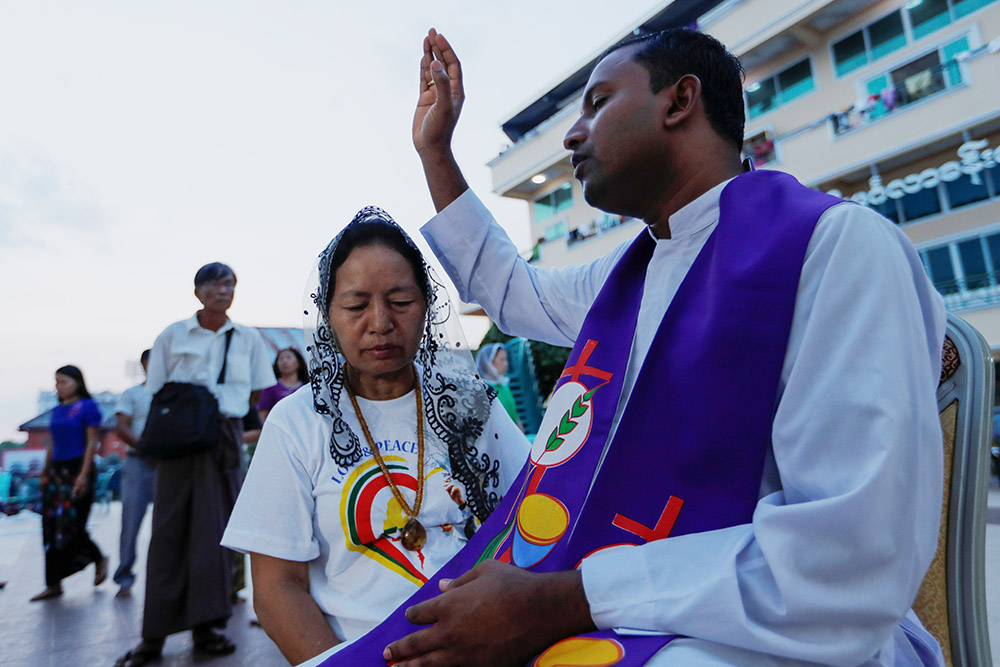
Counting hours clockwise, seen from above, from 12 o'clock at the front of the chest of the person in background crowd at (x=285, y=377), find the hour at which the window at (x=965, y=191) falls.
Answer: The window is roughly at 7 o'clock from the person in background crowd.

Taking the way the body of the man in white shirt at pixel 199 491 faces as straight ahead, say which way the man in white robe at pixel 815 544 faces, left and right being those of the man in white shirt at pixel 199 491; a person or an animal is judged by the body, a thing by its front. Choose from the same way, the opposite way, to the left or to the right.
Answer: to the right

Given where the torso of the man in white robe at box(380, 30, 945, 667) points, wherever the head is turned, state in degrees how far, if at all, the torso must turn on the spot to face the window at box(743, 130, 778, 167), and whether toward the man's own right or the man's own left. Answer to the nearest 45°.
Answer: approximately 135° to the man's own right

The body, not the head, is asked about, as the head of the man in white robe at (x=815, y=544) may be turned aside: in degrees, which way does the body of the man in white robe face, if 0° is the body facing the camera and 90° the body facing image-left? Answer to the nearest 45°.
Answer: approximately 45°

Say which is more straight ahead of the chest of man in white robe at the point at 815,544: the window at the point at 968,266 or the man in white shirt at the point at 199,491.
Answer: the man in white shirt

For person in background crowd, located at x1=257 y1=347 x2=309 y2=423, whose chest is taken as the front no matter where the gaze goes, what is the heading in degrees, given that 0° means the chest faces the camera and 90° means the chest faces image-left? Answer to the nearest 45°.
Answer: approximately 45°

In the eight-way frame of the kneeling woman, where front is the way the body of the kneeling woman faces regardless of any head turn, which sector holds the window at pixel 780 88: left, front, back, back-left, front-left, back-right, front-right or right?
back-left

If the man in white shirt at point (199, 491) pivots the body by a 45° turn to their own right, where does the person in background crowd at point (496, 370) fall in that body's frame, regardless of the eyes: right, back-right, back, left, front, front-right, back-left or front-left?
back

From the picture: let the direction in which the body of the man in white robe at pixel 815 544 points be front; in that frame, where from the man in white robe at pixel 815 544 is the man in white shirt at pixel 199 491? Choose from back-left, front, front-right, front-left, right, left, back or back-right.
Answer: right

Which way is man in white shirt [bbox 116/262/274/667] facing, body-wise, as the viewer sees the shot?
toward the camera

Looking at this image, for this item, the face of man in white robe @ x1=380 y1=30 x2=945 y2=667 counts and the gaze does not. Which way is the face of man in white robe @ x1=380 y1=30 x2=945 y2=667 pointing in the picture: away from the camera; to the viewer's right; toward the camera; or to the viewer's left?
to the viewer's left

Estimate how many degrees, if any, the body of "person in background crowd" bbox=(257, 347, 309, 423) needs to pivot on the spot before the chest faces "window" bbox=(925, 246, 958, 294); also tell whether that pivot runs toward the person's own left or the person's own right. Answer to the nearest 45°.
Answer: approximately 135° to the person's own left

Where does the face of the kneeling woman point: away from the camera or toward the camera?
toward the camera

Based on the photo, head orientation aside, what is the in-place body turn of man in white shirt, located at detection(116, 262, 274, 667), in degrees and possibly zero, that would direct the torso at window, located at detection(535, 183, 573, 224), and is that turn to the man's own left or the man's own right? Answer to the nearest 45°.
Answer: approximately 135° to the man's own left

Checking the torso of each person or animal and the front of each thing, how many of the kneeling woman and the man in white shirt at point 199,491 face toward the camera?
2

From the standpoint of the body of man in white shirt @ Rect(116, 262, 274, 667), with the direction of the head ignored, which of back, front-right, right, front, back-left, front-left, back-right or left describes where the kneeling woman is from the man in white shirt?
front

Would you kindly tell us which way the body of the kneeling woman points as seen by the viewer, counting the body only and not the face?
toward the camera

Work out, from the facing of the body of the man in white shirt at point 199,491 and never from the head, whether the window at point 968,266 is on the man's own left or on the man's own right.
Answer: on the man's own left
